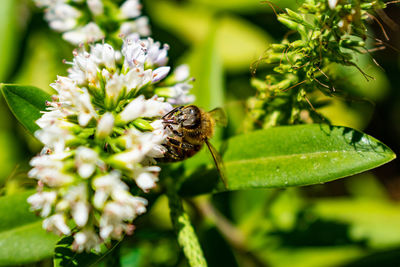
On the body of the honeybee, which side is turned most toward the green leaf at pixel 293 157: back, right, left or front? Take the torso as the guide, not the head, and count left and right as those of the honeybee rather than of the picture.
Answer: back

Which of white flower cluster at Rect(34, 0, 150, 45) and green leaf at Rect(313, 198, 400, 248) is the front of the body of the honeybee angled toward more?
the white flower cluster

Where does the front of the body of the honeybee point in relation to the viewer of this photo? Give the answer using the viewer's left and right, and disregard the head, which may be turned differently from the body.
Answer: facing to the left of the viewer

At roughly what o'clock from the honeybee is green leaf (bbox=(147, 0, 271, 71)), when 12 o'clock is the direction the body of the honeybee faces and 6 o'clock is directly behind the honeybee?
The green leaf is roughly at 3 o'clock from the honeybee.

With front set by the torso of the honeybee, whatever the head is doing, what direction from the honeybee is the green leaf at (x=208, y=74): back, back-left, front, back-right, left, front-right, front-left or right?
right

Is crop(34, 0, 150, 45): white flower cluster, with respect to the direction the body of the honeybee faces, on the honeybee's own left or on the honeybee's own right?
on the honeybee's own right

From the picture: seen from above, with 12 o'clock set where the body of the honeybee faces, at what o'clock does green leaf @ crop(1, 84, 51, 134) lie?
The green leaf is roughly at 12 o'clock from the honeybee.

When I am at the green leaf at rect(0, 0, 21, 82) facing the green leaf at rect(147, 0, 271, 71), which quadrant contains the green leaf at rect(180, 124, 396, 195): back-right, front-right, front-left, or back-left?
front-right

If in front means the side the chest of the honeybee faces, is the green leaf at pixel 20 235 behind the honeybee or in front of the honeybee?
in front
